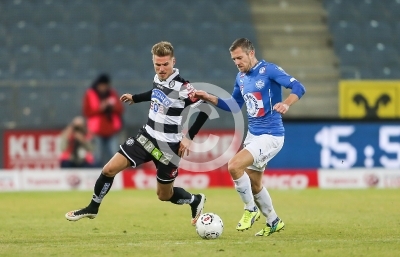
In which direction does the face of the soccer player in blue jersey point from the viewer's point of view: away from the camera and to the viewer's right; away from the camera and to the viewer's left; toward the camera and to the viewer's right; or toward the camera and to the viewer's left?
toward the camera and to the viewer's left

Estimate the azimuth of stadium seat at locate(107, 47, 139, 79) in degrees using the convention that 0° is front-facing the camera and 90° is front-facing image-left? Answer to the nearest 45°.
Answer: approximately 0°

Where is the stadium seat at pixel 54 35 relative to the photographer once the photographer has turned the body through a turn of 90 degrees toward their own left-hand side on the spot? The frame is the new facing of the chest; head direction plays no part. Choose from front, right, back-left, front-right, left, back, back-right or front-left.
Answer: left

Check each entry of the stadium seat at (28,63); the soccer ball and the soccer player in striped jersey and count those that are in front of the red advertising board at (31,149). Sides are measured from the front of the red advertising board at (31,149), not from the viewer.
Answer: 2

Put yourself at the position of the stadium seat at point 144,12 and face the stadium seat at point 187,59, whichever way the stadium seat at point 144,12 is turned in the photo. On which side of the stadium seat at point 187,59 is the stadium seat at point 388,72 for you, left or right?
left

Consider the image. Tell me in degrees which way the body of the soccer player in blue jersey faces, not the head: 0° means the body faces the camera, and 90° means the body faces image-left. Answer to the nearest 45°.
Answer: approximately 45°

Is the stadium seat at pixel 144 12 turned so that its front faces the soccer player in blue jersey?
yes

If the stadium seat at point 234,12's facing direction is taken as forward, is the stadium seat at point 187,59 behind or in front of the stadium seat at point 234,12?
in front

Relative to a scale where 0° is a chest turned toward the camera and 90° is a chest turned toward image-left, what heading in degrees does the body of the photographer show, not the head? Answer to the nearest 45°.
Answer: approximately 0°
